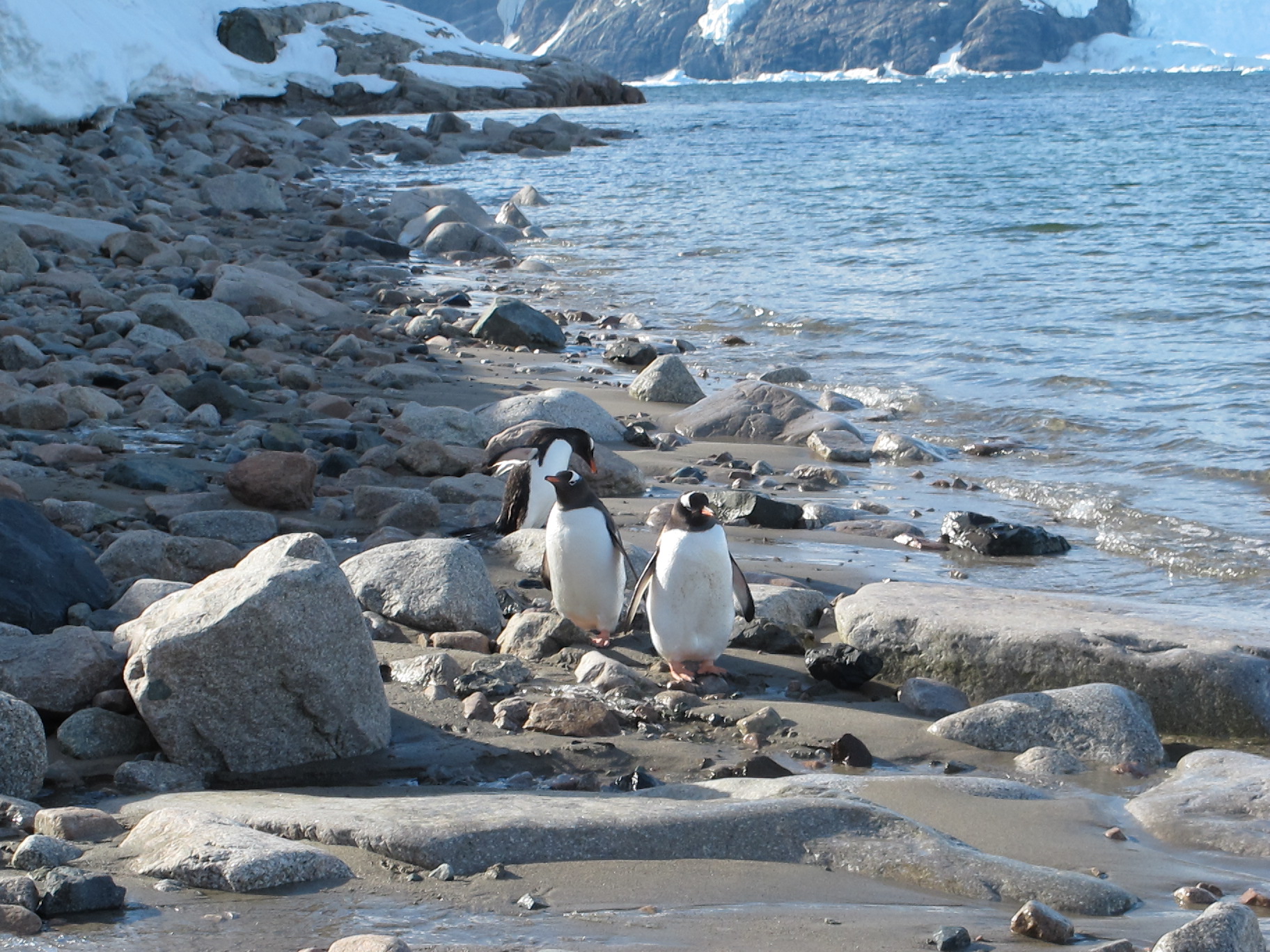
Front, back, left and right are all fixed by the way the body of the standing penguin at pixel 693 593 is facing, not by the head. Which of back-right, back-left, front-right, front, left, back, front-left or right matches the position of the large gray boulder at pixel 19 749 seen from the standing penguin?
front-right

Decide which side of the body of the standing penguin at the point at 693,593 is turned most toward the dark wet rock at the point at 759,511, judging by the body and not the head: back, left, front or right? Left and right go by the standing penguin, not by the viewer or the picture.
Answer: back

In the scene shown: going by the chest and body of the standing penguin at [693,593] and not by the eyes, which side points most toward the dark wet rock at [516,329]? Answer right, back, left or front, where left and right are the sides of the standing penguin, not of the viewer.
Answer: back

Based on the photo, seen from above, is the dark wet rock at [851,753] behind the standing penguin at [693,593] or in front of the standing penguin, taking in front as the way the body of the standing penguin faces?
in front

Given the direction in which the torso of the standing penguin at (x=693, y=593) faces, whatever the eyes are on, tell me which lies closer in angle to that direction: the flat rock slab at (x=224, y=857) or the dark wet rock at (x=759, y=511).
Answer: the flat rock slab

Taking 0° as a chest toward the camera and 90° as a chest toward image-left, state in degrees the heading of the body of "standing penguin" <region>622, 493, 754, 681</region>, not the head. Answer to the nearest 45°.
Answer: approximately 0°

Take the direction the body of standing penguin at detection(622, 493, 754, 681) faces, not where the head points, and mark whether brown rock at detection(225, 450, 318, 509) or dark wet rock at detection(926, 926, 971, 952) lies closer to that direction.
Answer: the dark wet rock

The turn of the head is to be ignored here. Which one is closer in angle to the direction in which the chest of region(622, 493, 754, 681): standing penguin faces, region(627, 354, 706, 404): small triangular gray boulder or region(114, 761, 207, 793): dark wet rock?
the dark wet rock

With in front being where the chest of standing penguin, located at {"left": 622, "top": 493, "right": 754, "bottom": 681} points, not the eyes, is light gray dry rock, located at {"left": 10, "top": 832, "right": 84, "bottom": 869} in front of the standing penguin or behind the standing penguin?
in front

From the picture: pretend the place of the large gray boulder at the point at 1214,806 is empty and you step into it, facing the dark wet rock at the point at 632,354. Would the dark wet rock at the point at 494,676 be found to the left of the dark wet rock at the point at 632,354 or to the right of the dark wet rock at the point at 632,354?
left

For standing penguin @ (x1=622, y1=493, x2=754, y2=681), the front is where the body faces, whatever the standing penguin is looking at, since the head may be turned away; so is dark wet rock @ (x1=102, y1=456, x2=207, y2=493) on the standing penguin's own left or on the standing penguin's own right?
on the standing penguin's own right
